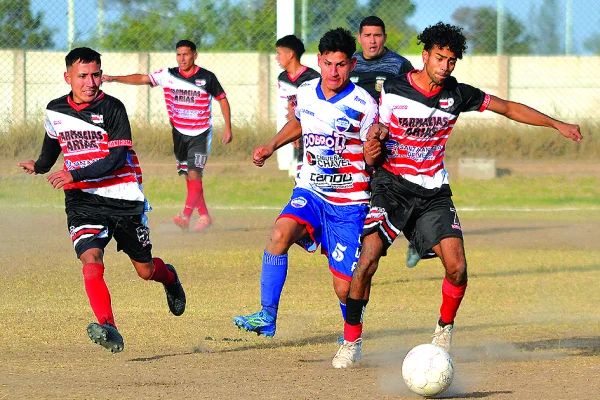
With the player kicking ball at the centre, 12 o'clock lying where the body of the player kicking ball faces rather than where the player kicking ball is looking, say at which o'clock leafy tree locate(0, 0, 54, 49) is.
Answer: The leafy tree is roughly at 5 o'clock from the player kicking ball.

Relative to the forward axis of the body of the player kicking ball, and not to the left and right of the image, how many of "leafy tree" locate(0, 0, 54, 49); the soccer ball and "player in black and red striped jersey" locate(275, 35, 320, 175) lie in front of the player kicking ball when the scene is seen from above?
1

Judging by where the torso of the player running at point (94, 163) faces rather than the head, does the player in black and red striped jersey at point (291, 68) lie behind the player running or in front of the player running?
behind

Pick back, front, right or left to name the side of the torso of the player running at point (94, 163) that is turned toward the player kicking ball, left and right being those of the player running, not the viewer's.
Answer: left

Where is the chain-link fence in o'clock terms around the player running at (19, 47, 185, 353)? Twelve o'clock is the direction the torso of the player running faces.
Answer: The chain-link fence is roughly at 5 o'clock from the player running.

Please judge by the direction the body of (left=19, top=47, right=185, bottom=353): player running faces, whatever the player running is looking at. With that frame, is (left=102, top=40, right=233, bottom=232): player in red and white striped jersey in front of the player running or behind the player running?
behind

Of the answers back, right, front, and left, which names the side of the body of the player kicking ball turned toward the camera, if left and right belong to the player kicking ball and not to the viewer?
front

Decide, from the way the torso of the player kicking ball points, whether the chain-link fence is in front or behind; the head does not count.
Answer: behind

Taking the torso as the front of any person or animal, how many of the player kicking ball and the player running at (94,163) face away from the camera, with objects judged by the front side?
0

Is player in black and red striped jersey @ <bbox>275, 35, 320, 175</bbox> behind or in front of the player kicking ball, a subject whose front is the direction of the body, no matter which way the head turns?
behind

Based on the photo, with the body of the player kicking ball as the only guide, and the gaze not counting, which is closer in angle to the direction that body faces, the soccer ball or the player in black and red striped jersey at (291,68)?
the soccer ball

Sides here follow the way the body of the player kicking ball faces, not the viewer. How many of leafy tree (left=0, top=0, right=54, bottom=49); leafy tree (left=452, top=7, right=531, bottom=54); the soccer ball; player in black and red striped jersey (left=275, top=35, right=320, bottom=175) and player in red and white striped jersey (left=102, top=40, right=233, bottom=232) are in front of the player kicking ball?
1

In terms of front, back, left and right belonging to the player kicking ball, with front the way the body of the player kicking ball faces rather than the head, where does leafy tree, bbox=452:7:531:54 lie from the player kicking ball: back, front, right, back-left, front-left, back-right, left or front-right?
back
